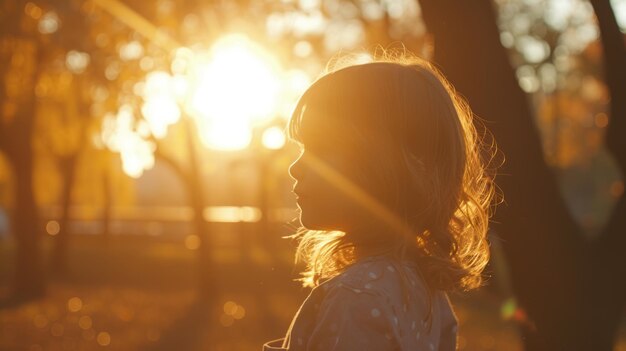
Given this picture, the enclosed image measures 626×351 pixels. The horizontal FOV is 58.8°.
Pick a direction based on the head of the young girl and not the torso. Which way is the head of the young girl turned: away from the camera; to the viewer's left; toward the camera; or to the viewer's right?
to the viewer's left

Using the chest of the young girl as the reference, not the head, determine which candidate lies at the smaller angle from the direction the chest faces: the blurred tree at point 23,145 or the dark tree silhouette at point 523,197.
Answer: the blurred tree

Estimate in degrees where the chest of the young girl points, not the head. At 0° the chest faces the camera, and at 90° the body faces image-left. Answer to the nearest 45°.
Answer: approximately 90°

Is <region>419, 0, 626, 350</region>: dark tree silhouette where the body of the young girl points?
no

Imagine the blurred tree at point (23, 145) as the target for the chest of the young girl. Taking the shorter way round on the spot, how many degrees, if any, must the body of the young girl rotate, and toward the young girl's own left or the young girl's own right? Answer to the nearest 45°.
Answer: approximately 45° to the young girl's own right
